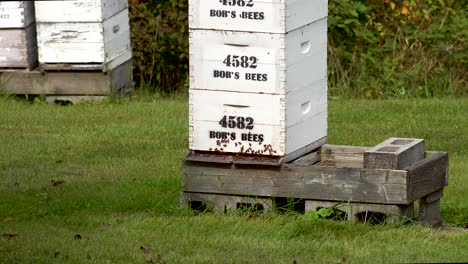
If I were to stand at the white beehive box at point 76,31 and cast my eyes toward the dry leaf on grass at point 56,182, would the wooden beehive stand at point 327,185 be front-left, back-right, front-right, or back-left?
front-left

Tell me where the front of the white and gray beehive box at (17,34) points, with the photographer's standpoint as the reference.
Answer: facing the viewer

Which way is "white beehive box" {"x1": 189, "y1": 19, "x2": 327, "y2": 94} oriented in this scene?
toward the camera

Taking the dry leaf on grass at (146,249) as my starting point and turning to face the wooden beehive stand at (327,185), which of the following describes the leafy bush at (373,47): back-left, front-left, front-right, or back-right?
front-left

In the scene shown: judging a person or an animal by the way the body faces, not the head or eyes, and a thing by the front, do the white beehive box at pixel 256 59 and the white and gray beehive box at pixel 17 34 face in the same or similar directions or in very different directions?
same or similar directions

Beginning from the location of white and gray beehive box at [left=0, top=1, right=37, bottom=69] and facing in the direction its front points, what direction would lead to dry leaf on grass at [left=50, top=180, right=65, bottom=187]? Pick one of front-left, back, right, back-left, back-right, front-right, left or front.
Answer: front

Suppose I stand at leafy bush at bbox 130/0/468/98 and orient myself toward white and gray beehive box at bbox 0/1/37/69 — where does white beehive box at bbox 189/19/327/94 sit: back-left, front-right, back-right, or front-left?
front-left

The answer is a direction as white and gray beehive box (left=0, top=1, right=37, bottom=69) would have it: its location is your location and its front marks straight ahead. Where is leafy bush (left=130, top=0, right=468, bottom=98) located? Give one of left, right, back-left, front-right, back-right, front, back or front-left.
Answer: left

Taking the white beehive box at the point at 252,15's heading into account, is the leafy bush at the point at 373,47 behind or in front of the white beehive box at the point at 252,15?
behind

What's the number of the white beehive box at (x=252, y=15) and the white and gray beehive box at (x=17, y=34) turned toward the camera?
2
